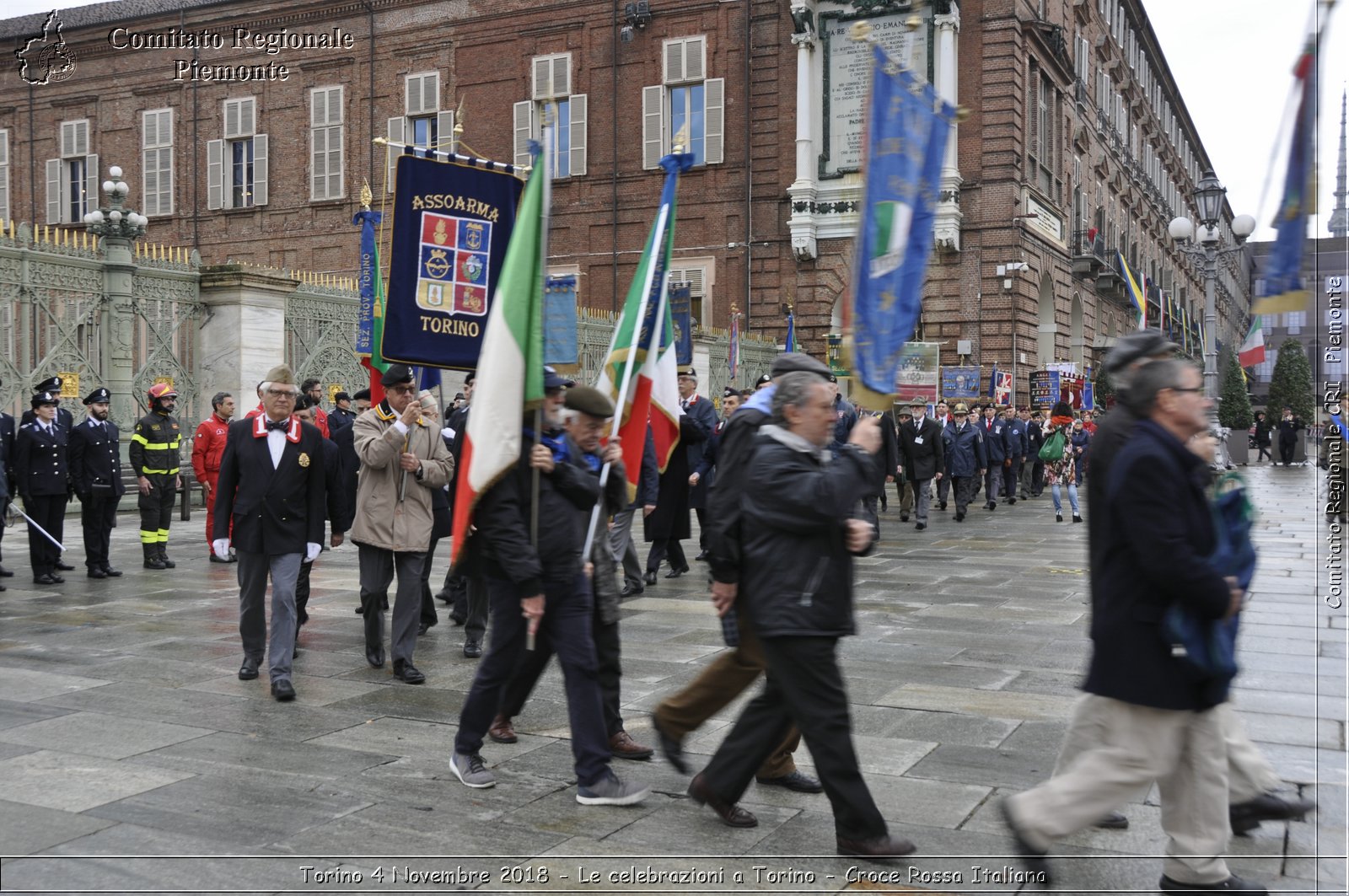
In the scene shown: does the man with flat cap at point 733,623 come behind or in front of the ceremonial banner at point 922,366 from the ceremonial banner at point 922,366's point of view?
in front

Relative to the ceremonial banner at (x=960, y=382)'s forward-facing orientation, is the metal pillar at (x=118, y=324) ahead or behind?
ahead

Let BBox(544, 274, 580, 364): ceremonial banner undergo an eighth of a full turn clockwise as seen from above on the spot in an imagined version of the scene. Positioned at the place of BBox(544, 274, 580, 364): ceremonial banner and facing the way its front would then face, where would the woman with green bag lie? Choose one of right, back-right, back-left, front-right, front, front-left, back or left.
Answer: back-left

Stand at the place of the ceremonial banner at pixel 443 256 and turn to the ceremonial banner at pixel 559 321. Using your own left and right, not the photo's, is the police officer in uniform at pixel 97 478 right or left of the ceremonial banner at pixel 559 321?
left

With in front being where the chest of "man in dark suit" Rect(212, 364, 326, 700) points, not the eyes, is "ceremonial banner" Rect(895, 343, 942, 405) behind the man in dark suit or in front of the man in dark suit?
behind

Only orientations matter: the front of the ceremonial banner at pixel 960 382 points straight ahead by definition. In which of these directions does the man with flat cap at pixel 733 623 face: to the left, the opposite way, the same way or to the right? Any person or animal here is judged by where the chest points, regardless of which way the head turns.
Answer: to the left

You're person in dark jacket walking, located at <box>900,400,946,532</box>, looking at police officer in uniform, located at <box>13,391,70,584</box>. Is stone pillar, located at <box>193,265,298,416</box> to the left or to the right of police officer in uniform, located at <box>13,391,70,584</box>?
right

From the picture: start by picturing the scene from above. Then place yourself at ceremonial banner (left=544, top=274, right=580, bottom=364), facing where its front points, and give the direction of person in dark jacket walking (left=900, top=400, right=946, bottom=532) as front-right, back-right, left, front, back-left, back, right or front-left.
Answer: left

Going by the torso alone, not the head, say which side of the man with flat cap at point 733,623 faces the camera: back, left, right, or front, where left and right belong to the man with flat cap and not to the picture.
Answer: right

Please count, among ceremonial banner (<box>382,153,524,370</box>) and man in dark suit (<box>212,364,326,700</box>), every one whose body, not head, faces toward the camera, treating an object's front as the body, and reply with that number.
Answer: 2

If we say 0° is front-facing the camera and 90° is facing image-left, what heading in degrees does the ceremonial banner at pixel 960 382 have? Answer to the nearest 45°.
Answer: approximately 0°

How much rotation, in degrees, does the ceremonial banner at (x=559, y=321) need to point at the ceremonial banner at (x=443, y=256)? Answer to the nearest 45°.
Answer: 0° — it already faces it
